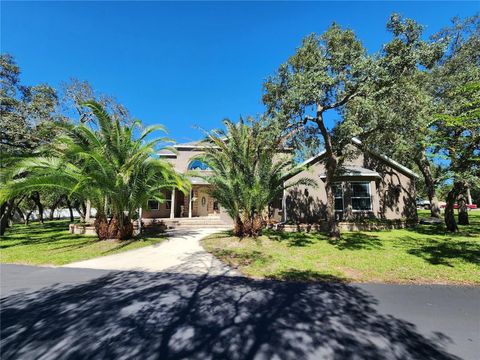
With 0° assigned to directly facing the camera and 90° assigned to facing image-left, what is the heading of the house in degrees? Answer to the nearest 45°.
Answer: approximately 0°

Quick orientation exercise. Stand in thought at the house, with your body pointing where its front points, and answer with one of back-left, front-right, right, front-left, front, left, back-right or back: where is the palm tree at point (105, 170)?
front-right

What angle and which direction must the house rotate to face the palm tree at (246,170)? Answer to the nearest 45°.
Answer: approximately 45° to its right
